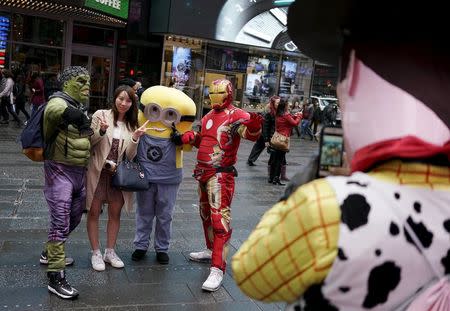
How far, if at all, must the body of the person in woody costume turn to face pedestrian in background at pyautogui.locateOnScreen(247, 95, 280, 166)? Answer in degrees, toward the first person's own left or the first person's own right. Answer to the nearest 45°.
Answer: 0° — they already face them

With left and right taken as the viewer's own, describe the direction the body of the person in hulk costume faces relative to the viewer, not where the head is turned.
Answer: facing the viewer and to the right of the viewer

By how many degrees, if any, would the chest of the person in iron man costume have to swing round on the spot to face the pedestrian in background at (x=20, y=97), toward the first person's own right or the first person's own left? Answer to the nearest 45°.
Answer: approximately 90° to the first person's own right

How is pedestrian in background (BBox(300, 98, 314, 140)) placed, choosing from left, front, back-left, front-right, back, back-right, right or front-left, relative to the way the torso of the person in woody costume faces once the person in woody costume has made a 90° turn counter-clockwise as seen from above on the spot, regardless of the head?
right

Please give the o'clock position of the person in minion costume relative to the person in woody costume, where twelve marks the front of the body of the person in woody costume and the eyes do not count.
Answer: The person in minion costume is roughly at 11 o'clock from the person in woody costume.

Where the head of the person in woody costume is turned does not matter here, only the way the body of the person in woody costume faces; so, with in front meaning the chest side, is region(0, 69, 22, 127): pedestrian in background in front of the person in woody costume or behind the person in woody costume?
in front

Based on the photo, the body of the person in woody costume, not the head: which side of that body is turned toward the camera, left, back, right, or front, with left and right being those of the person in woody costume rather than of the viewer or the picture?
back

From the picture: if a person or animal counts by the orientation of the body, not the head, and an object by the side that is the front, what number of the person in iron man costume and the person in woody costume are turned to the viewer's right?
0

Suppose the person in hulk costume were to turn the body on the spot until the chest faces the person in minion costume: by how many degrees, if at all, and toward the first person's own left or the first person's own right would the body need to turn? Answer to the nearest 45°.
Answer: approximately 90° to the first person's own left

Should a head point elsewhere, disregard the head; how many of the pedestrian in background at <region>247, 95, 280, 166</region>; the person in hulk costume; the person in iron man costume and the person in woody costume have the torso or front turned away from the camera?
1

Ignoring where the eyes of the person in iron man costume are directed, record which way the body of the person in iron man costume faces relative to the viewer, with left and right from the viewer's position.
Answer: facing the viewer and to the left of the viewer

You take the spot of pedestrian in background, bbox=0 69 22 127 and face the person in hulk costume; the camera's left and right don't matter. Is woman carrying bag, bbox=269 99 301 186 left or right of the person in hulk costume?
left

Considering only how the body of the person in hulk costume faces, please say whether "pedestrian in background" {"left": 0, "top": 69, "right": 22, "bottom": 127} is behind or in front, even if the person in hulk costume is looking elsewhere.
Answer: behind

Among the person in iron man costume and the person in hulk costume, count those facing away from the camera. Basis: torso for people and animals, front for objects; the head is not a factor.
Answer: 0
